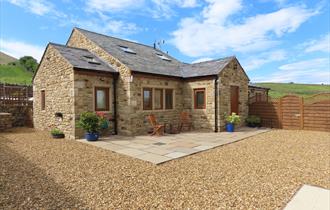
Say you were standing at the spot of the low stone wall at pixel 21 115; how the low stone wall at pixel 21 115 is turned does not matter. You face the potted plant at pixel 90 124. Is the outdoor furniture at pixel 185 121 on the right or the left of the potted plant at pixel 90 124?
left

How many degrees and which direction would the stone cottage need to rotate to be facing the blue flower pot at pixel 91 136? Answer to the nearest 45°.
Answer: approximately 90° to its right

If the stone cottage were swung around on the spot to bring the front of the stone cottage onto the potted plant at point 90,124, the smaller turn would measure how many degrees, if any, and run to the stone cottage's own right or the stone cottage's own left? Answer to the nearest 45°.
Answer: approximately 90° to the stone cottage's own right

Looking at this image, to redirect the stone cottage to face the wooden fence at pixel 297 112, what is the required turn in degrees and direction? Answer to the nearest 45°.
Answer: approximately 45° to its left

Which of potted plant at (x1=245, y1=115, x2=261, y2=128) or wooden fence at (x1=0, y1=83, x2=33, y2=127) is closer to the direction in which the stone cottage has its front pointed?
the potted plant

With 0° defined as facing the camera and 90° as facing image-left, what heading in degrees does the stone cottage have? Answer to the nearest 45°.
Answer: approximately 315°

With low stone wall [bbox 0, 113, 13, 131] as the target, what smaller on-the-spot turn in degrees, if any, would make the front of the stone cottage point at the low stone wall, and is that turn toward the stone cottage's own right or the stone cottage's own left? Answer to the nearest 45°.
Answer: approximately 135° to the stone cottage's own right

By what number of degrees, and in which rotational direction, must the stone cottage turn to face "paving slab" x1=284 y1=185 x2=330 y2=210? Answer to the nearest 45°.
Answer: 0° — it already faces it
